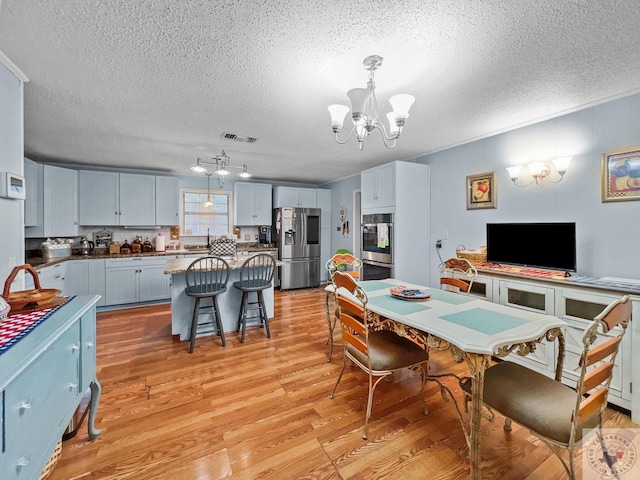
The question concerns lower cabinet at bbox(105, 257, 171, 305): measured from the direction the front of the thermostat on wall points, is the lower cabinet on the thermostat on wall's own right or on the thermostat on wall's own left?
on the thermostat on wall's own left

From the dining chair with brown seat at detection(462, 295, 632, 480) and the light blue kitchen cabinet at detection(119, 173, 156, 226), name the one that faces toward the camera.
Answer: the light blue kitchen cabinet

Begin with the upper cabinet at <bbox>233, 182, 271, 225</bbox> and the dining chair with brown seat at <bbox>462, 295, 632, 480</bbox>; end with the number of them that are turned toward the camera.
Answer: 1

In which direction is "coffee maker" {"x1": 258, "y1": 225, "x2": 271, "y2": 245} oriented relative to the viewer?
toward the camera

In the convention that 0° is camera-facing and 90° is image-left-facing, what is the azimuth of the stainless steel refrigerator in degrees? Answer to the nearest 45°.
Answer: approximately 0°

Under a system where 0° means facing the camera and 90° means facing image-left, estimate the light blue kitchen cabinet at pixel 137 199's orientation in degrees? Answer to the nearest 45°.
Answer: approximately 0°

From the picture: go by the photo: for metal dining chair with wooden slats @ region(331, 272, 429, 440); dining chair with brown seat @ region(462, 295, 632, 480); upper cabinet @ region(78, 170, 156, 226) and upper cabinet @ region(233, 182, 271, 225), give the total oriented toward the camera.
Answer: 2

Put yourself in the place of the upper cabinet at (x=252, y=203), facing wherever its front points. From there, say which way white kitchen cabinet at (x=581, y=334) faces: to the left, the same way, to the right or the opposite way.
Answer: to the right

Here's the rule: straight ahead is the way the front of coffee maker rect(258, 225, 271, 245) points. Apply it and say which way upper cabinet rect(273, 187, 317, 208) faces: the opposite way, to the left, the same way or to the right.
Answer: the same way

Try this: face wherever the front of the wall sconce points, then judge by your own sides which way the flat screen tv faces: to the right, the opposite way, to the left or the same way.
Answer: the same way

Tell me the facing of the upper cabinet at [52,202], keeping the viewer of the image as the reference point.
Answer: facing the viewer and to the right of the viewer

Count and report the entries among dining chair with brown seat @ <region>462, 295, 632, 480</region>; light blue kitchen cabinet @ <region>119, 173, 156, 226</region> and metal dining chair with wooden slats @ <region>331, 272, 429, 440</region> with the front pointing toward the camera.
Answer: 1

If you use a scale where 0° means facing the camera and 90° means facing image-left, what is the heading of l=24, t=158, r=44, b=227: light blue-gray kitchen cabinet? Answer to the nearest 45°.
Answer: approximately 315°

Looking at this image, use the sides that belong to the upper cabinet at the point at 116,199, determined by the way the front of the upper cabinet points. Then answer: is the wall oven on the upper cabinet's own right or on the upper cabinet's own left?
on the upper cabinet's own left

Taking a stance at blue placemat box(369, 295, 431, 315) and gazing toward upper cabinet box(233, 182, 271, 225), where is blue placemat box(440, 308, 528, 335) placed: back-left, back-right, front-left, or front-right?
back-right

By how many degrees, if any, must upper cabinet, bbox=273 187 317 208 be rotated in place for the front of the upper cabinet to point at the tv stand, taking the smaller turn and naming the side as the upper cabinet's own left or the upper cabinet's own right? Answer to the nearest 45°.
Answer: approximately 45° to the upper cabinet's own left

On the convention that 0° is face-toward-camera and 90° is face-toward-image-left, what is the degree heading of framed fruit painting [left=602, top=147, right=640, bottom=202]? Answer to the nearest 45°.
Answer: approximately 45°
